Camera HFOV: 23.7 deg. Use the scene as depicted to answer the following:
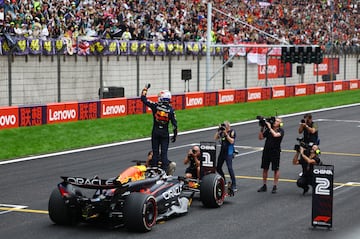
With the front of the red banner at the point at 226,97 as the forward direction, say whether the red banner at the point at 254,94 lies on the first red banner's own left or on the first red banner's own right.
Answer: on the first red banner's own left

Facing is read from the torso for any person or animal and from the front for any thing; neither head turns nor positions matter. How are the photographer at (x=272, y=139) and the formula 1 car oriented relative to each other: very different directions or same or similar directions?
very different directions

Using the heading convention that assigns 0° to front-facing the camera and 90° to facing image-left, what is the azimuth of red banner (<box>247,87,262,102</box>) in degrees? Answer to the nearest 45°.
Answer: approximately 0°

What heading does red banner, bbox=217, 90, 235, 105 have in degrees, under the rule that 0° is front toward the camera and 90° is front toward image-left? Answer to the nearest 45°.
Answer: approximately 315°

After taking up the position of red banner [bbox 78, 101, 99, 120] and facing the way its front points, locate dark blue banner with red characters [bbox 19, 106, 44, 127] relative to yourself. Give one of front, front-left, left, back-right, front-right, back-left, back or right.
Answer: front-right

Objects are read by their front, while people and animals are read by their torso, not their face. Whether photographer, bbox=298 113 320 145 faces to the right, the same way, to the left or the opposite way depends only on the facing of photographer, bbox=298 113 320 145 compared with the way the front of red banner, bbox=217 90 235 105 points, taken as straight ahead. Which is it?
to the right

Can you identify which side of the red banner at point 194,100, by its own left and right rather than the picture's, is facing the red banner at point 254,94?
left

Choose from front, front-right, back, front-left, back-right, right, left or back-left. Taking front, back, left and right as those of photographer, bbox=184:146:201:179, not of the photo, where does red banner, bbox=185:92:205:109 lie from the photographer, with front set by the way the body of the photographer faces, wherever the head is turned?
back-right

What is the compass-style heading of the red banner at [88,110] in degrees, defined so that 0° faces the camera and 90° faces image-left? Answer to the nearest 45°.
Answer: approximately 0°

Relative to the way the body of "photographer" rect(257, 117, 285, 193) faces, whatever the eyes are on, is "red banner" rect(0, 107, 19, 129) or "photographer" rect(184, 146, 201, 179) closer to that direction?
the photographer

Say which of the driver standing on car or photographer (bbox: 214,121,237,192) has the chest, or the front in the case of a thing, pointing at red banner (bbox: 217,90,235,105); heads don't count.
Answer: the driver standing on car
